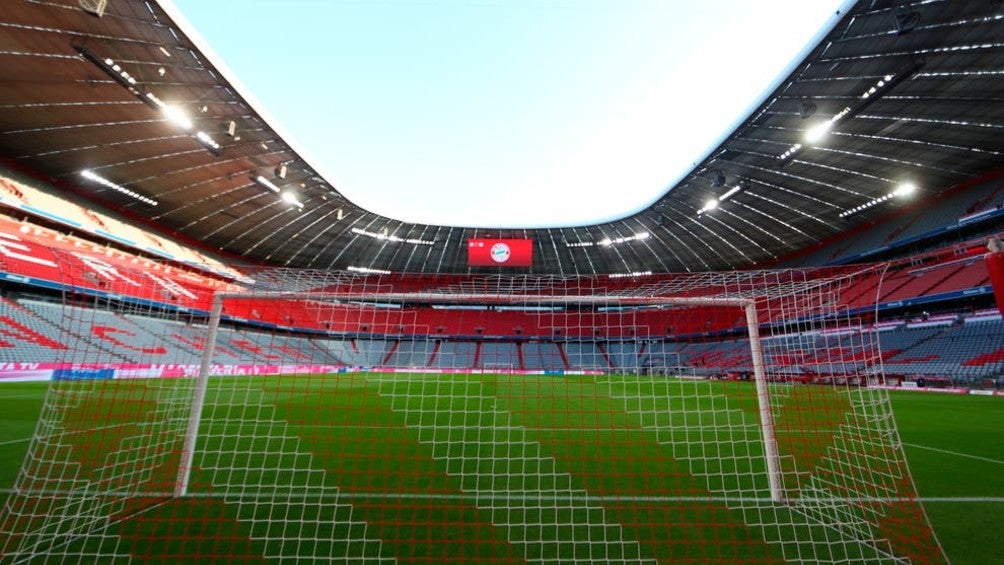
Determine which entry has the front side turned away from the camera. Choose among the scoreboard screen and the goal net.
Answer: the goal net

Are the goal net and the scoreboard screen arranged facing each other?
yes

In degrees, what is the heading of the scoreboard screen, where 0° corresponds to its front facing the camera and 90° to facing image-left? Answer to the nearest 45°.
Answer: approximately 0°

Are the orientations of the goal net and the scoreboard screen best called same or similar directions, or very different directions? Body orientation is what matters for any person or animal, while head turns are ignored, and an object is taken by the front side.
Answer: very different directions

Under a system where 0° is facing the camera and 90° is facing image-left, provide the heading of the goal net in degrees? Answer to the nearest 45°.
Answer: approximately 180°

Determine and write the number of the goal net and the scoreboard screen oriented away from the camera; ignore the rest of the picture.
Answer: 1

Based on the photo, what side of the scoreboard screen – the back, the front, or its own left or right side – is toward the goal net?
front

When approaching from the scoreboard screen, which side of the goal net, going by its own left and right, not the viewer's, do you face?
front
